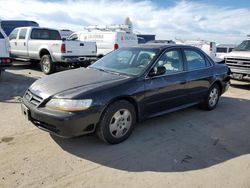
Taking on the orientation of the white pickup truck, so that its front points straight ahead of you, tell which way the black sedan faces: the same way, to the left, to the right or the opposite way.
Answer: to the left

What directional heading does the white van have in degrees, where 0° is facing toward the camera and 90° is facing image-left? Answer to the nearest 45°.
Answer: approximately 135°

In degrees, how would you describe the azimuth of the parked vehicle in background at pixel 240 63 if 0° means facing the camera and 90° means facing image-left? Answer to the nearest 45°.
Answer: approximately 45°

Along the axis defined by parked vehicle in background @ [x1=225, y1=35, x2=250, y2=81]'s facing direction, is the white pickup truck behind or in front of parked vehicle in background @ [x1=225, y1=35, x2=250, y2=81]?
in front

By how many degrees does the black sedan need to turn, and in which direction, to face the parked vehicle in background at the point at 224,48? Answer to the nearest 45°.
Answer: approximately 180°

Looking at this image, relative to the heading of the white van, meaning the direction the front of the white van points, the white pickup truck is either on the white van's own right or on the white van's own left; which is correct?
on the white van's own left

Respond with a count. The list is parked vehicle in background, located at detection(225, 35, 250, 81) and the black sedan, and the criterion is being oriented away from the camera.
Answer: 0

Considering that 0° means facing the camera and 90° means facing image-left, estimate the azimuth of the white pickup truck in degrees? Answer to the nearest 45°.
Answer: approximately 135°

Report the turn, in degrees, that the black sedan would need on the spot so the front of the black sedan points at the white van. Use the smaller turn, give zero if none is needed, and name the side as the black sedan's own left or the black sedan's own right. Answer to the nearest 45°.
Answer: approximately 135° to the black sedan's own right

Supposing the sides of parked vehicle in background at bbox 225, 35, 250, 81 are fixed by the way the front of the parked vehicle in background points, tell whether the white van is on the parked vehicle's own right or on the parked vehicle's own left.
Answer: on the parked vehicle's own right

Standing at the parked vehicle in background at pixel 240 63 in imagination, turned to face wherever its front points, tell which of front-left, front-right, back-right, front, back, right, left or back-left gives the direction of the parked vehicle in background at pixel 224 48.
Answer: back-right

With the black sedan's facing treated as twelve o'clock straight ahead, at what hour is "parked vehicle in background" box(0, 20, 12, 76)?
The parked vehicle in background is roughly at 3 o'clock from the black sedan.

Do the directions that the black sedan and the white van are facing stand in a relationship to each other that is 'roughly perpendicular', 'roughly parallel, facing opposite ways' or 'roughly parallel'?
roughly perpendicular

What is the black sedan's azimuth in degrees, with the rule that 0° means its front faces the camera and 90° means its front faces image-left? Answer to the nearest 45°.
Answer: approximately 45°

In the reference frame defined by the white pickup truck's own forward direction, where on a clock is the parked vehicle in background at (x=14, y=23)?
The parked vehicle in background is roughly at 1 o'clock from the white pickup truck.
